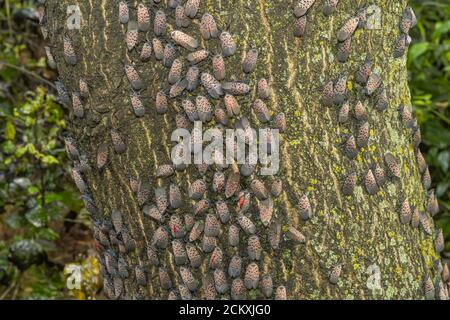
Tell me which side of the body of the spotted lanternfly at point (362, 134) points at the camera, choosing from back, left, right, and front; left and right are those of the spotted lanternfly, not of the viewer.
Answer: back

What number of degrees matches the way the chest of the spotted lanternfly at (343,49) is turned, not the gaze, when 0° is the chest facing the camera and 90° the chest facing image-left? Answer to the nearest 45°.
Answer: approximately 225°

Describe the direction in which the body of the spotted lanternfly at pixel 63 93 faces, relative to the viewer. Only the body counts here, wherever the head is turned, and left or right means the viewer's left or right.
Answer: facing away from the viewer and to the left of the viewer

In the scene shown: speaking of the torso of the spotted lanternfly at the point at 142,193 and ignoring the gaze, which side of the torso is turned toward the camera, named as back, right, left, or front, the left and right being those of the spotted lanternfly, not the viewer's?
back

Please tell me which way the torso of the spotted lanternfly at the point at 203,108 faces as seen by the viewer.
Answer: away from the camera

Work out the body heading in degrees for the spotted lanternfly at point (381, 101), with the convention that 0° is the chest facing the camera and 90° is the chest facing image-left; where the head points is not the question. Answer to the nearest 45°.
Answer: approximately 180°
